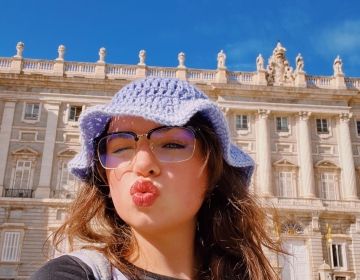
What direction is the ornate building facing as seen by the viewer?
toward the camera

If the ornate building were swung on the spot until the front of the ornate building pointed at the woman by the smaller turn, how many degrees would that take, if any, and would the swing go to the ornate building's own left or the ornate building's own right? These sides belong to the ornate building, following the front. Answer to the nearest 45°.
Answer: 0° — it already faces them
